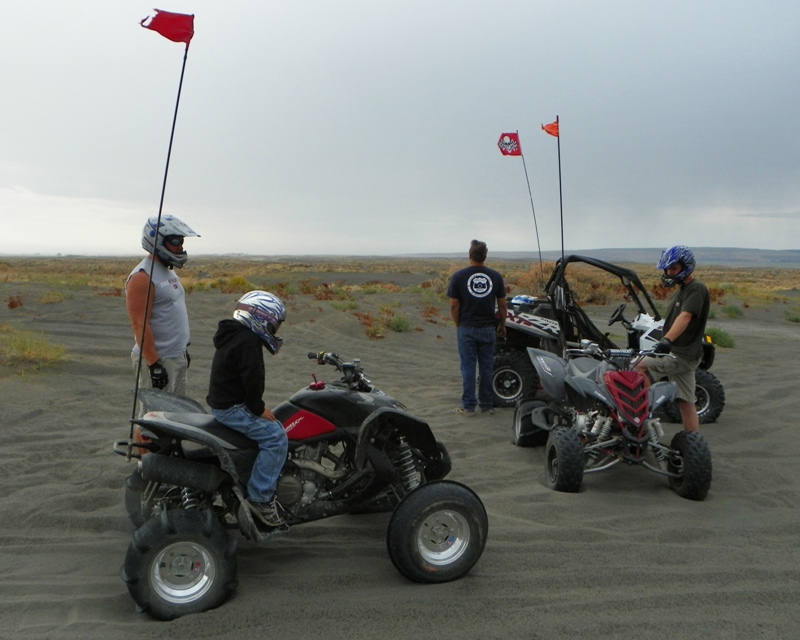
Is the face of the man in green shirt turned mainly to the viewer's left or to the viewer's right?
to the viewer's left

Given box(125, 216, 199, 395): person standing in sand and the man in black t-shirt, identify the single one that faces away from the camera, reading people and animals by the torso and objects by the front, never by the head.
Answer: the man in black t-shirt

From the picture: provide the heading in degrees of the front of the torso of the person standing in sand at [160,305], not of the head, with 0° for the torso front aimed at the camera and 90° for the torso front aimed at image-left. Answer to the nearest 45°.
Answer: approximately 315°

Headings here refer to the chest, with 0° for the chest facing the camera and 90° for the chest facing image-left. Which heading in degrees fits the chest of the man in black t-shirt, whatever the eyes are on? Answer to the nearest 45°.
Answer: approximately 180°

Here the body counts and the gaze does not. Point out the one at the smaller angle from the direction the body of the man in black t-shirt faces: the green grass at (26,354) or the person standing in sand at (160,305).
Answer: the green grass

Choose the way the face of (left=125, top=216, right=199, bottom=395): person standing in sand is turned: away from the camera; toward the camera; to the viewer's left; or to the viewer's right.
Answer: to the viewer's right

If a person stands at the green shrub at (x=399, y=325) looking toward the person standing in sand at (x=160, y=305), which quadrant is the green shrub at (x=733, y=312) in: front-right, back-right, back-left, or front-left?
back-left

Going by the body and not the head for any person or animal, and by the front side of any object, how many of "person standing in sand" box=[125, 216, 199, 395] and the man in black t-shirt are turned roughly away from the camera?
1

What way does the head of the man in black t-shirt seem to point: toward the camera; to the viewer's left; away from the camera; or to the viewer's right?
away from the camera
